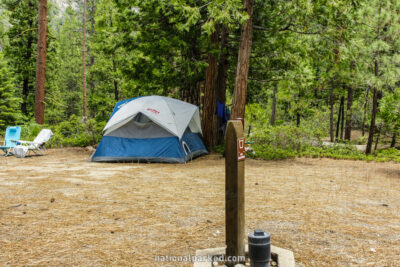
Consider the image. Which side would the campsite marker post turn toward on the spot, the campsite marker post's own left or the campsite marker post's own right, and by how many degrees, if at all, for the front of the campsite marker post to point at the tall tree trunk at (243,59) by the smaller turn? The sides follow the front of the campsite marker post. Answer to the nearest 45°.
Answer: approximately 135° to the campsite marker post's own left

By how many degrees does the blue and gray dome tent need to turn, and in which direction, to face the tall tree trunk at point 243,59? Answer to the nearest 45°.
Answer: approximately 90° to its left

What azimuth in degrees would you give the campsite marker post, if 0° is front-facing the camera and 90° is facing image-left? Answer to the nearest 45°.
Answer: approximately 315°

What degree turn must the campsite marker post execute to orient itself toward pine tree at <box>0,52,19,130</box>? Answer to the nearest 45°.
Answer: approximately 180°

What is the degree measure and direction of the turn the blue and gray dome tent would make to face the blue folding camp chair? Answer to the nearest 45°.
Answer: approximately 135° to its right

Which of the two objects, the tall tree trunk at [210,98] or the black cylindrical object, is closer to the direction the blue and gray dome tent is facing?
the black cylindrical object

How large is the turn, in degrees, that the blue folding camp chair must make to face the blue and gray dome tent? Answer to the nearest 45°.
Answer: approximately 90° to its left
